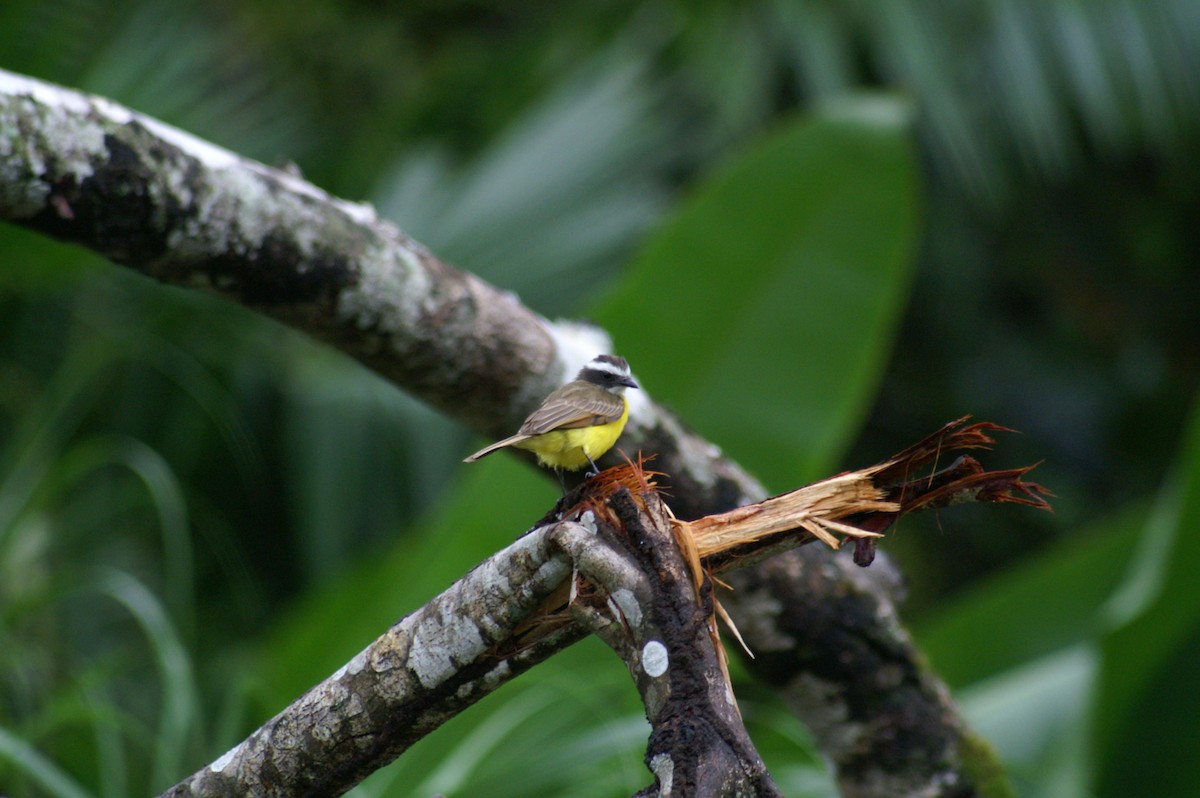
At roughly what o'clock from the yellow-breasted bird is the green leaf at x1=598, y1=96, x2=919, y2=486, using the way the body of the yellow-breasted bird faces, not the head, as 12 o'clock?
The green leaf is roughly at 10 o'clock from the yellow-breasted bird.

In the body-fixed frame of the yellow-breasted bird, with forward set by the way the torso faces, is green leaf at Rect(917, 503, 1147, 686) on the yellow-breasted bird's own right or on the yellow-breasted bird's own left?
on the yellow-breasted bird's own left

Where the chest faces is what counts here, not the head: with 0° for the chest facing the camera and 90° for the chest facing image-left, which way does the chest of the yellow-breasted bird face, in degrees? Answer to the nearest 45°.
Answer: approximately 270°
